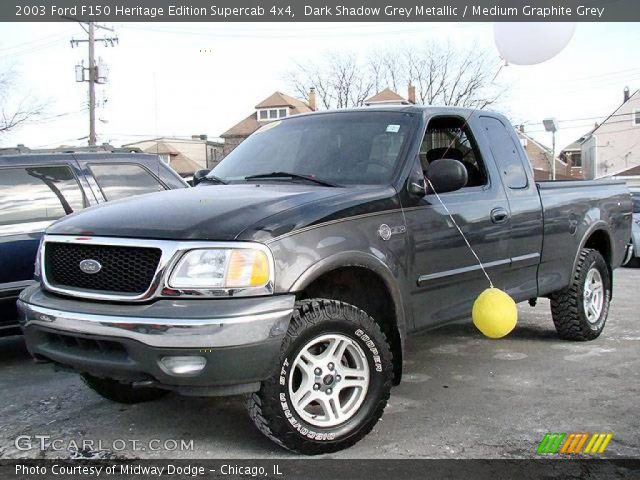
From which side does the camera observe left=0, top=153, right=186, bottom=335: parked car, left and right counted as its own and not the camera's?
left

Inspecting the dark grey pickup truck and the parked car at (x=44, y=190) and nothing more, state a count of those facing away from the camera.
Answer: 0

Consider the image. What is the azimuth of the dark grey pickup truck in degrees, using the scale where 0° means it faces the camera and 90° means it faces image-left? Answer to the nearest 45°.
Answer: approximately 45°

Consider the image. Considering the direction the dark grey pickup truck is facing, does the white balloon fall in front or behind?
behind

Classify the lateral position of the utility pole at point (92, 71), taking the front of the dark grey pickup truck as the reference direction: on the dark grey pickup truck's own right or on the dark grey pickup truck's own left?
on the dark grey pickup truck's own right

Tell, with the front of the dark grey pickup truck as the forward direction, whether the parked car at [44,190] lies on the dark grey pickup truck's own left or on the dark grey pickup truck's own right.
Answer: on the dark grey pickup truck's own right

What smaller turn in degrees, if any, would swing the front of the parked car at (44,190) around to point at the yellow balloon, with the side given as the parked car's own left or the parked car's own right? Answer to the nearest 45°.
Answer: approximately 135° to the parked car's own left
